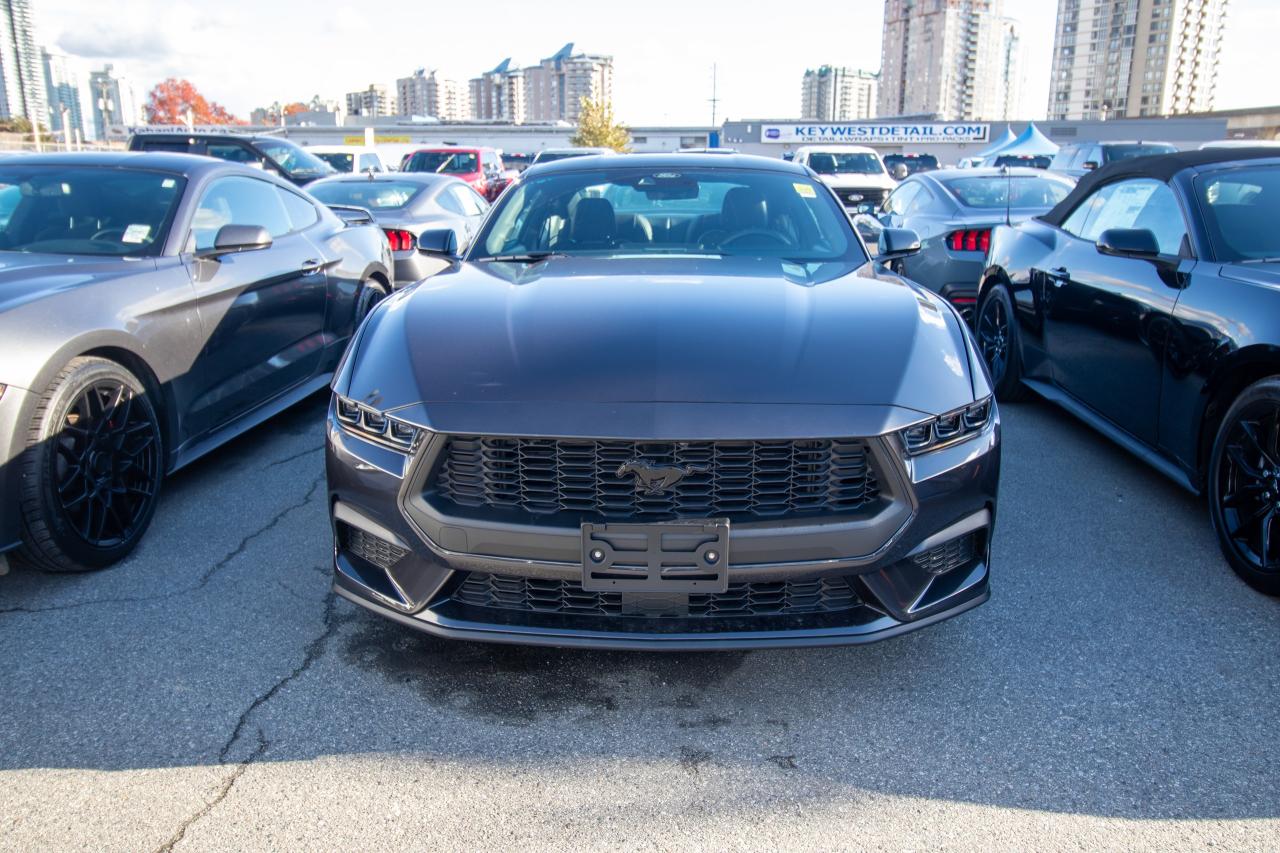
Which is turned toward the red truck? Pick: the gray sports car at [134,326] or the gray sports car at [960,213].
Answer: the gray sports car at [960,213]

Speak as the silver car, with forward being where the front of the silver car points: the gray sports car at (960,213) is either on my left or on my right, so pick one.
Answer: on my right

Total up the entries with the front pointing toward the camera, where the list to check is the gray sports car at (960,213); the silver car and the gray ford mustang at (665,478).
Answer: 1

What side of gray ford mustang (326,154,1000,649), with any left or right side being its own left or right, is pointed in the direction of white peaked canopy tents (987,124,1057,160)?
back

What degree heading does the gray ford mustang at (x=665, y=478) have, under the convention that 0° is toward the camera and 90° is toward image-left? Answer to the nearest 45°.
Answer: approximately 0°

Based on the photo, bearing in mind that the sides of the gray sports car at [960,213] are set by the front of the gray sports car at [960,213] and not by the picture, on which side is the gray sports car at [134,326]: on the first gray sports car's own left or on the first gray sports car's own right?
on the first gray sports car's own left

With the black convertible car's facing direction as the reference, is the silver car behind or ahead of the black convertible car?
behind

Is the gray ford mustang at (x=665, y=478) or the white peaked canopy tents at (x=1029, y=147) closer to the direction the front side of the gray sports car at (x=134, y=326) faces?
the gray ford mustang

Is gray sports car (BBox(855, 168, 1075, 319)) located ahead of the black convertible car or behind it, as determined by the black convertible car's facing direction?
behind

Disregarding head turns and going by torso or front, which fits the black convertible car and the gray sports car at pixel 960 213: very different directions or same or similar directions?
very different directions

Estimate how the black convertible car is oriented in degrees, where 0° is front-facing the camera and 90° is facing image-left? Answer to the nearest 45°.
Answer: approximately 315°

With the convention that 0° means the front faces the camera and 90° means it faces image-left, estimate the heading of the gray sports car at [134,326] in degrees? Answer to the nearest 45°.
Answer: approximately 45°

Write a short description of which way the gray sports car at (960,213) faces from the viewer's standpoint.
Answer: facing away from the viewer and to the left of the viewer

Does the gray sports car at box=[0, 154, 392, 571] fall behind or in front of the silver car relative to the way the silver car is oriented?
behind
